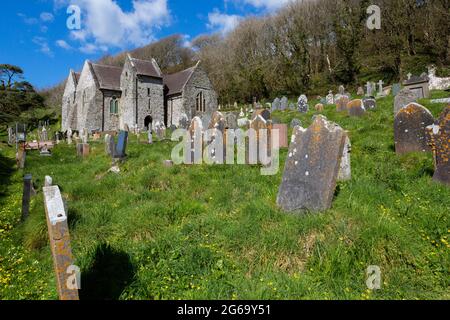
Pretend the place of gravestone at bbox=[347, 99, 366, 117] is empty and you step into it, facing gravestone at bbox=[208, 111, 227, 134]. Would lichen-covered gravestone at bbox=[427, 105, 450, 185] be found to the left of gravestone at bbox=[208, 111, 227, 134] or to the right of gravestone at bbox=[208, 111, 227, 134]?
left

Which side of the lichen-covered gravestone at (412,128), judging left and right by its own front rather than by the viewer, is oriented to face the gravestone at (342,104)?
back

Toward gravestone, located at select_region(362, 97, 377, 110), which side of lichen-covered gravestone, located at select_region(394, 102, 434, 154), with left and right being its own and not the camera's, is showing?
back

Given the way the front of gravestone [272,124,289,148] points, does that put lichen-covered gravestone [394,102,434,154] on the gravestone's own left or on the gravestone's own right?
on the gravestone's own left

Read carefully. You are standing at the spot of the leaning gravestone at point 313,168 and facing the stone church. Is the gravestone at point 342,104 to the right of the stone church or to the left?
right

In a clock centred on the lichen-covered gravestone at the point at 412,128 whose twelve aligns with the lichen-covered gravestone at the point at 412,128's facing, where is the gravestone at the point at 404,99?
The gravestone is roughly at 6 o'clock from the lichen-covered gravestone.

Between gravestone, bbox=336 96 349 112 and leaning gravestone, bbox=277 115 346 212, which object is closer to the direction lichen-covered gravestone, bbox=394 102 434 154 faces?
the leaning gravestone

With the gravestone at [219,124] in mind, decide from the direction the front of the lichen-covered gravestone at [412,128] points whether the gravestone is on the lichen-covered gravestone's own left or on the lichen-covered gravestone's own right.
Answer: on the lichen-covered gravestone's own right

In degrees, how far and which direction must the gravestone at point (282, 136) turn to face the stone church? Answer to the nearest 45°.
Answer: approximately 135° to its right

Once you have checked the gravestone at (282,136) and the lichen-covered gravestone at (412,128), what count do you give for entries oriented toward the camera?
2

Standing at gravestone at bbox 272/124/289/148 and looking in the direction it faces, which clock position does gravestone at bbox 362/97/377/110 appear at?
gravestone at bbox 362/97/377/110 is roughly at 7 o'clock from gravestone at bbox 272/124/289/148.

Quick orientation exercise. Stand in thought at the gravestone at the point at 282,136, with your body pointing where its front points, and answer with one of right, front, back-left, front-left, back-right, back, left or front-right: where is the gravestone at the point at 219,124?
right

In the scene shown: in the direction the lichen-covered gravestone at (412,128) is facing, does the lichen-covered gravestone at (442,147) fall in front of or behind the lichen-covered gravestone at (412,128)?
in front
